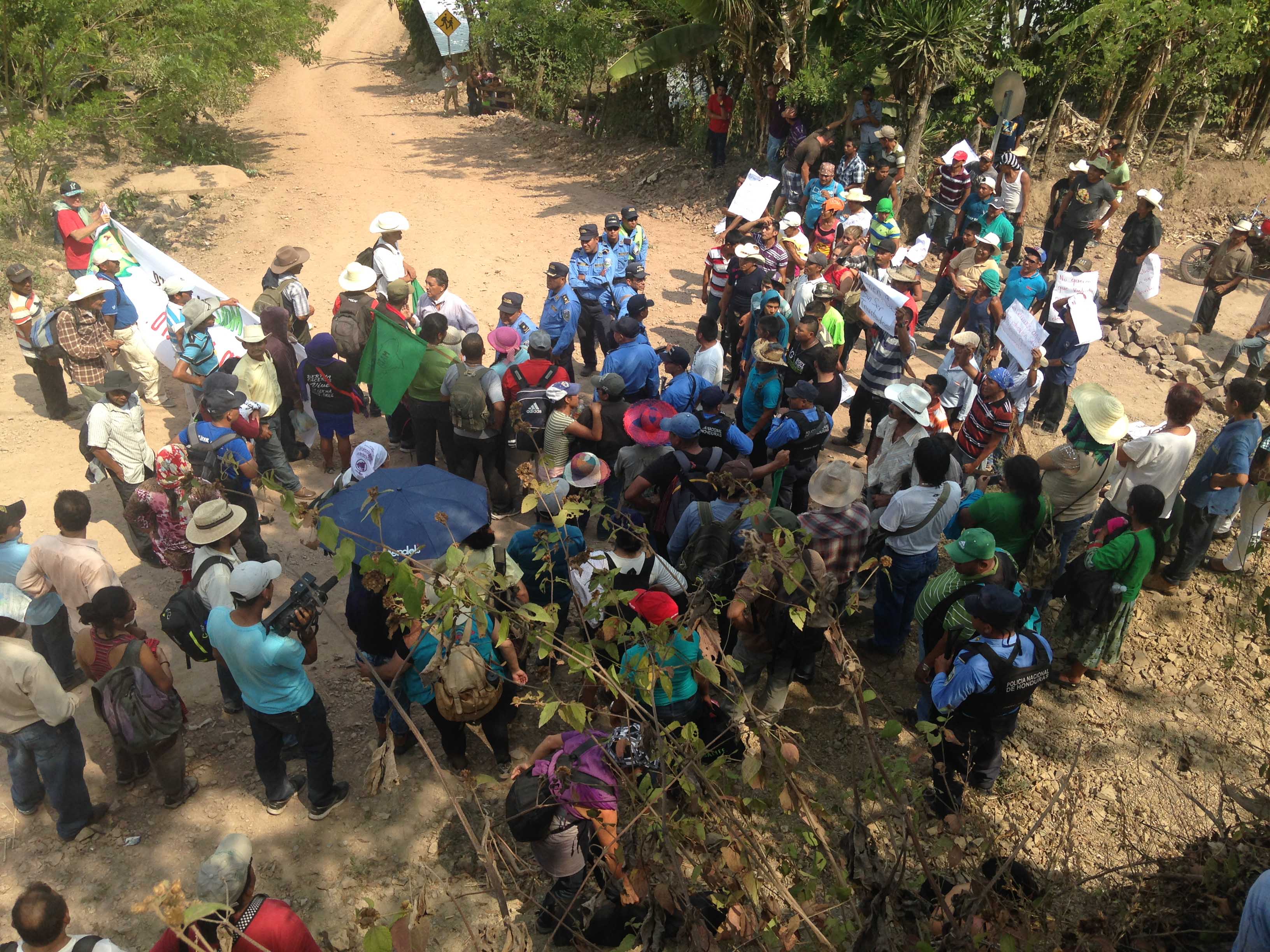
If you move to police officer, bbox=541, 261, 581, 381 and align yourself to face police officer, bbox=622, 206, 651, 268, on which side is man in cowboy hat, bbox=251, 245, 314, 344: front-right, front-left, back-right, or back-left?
back-left

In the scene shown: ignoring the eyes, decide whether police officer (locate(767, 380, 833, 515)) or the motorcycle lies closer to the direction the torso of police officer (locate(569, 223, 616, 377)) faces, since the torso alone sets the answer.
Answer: the police officer

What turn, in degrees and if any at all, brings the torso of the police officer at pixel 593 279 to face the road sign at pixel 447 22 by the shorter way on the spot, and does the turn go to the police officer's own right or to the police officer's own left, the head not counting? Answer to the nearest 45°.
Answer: approximately 180°

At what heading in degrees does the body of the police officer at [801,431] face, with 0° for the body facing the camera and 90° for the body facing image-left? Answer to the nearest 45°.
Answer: approximately 135°

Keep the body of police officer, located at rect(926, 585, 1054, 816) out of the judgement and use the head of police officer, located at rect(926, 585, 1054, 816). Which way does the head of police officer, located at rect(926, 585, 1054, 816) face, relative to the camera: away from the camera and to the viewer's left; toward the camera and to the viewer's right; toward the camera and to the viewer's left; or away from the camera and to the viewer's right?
away from the camera and to the viewer's left

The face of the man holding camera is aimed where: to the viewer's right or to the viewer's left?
to the viewer's right

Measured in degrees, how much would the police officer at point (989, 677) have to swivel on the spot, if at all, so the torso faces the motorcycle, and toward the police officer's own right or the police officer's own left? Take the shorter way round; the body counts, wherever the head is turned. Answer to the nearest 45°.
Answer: approximately 45° to the police officer's own right

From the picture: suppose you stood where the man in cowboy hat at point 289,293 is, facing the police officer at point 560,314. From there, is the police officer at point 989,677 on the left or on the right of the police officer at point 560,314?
right

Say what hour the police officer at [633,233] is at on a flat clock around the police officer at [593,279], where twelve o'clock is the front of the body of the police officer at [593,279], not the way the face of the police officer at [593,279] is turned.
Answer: the police officer at [633,233] is roughly at 7 o'clock from the police officer at [593,279].
